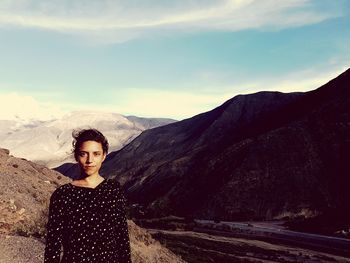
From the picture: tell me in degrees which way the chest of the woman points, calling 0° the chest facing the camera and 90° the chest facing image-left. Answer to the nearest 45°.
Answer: approximately 0°
